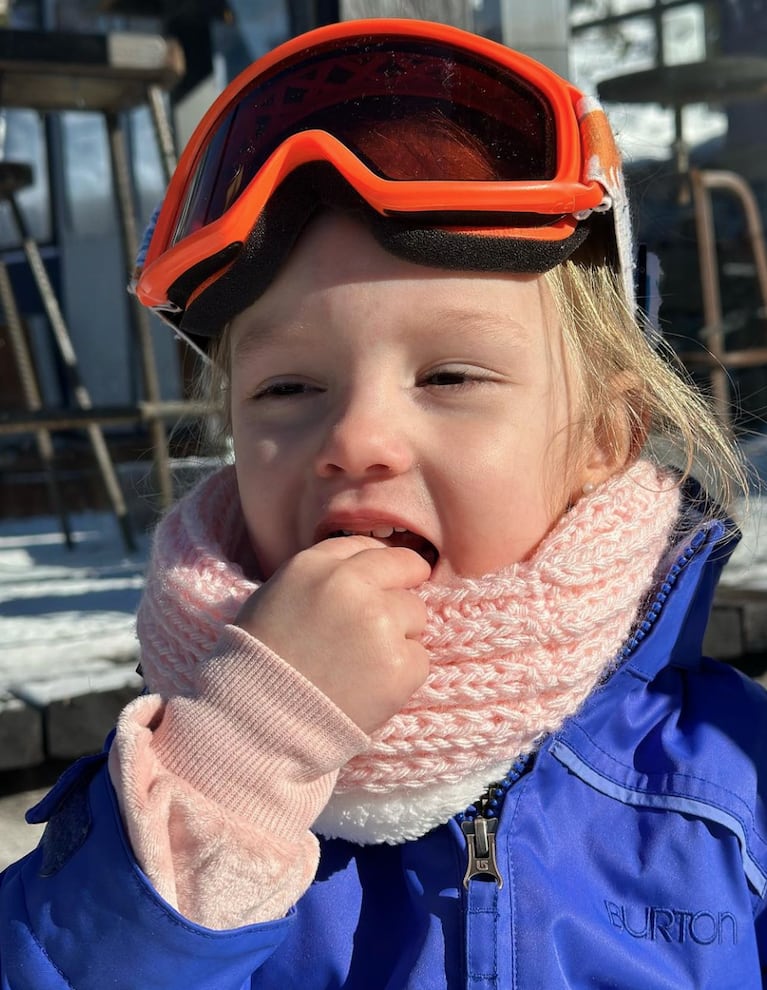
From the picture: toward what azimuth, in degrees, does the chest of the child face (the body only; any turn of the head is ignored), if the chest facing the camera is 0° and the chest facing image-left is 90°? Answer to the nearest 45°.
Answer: approximately 0°
